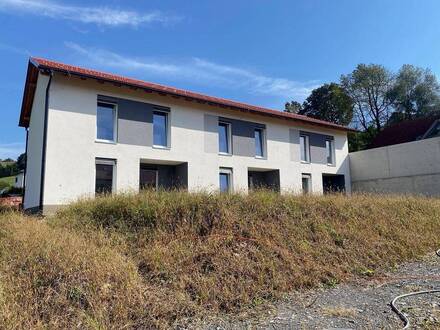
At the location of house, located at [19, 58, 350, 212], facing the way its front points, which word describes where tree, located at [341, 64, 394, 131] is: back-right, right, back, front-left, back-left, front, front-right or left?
left

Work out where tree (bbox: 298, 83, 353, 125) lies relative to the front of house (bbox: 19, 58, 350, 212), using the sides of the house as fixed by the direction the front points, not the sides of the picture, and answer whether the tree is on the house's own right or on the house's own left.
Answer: on the house's own left

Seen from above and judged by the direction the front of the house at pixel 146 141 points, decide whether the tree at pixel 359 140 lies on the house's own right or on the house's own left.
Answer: on the house's own left

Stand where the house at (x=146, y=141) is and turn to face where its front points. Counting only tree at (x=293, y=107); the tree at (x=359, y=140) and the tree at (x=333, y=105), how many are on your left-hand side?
3

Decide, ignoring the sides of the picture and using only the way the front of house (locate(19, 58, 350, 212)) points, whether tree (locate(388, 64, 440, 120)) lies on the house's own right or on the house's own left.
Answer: on the house's own left

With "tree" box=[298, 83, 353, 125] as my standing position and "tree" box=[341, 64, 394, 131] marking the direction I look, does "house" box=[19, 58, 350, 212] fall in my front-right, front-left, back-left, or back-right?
back-right

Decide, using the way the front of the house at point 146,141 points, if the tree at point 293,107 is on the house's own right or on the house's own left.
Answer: on the house's own left
